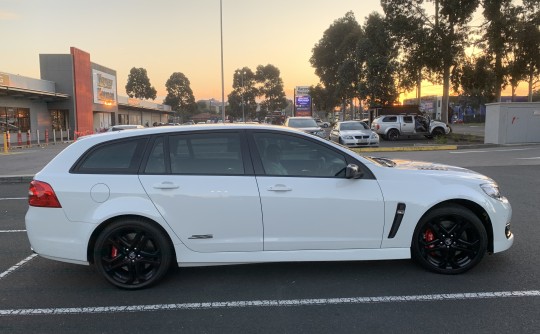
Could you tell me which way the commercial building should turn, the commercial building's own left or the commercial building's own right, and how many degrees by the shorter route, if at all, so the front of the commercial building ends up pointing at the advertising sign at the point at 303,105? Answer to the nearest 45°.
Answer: approximately 45° to the commercial building's own left

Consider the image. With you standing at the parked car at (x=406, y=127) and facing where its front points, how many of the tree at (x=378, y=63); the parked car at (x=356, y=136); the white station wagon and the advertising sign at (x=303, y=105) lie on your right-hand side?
2

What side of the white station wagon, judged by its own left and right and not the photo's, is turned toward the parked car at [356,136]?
left

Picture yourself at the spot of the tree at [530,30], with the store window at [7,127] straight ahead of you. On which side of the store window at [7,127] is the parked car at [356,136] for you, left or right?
left

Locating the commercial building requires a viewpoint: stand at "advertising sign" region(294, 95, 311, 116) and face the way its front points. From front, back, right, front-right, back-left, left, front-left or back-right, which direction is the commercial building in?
front-right

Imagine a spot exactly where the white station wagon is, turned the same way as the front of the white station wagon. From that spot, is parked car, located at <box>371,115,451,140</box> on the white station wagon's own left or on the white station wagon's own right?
on the white station wagon's own left

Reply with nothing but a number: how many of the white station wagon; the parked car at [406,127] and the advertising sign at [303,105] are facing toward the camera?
1

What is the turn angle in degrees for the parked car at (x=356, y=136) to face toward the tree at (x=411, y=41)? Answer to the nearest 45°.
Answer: approximately 135° to its left

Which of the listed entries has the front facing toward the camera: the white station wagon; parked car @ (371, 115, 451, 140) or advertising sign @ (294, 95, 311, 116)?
the advertising sign

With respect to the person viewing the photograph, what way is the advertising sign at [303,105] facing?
facing the viewer

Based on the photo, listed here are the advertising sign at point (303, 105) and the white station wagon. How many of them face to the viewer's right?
1
